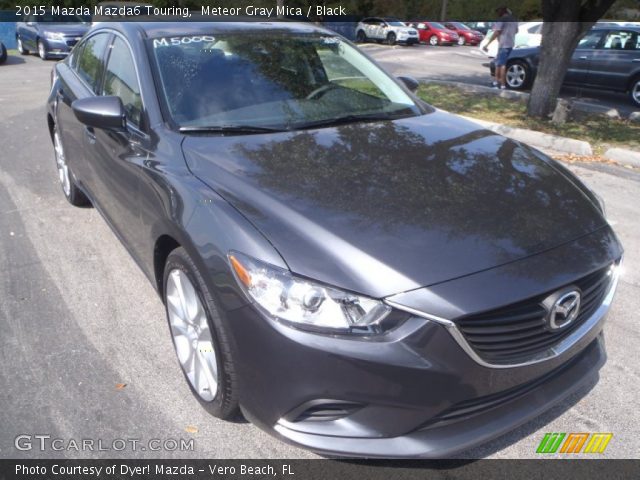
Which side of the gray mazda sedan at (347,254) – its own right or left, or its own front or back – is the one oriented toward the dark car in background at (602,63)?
left

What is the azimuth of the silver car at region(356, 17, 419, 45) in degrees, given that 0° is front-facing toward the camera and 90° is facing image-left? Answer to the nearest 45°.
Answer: approximately 315°

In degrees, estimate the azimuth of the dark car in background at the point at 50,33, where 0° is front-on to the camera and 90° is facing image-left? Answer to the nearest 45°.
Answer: approximately 315°

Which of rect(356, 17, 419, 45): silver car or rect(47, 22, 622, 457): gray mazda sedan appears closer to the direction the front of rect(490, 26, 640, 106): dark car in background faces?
the silver car

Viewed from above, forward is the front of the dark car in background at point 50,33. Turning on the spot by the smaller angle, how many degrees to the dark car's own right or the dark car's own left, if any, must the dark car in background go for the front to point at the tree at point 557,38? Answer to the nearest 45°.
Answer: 0° — it already faces it

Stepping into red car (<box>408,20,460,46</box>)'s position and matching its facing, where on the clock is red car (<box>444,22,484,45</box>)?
red car (<box>444,22,484,45</box>) is roughly at 9 o'clock from red car (<box>408,20,460,46</box>).

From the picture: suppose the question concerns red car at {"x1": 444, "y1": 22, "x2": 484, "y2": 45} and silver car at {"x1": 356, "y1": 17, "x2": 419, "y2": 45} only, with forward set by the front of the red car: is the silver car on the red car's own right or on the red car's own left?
on the red car's own right

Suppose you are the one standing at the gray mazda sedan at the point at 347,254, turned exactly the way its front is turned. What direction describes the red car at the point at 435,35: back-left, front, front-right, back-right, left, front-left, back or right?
back-left
